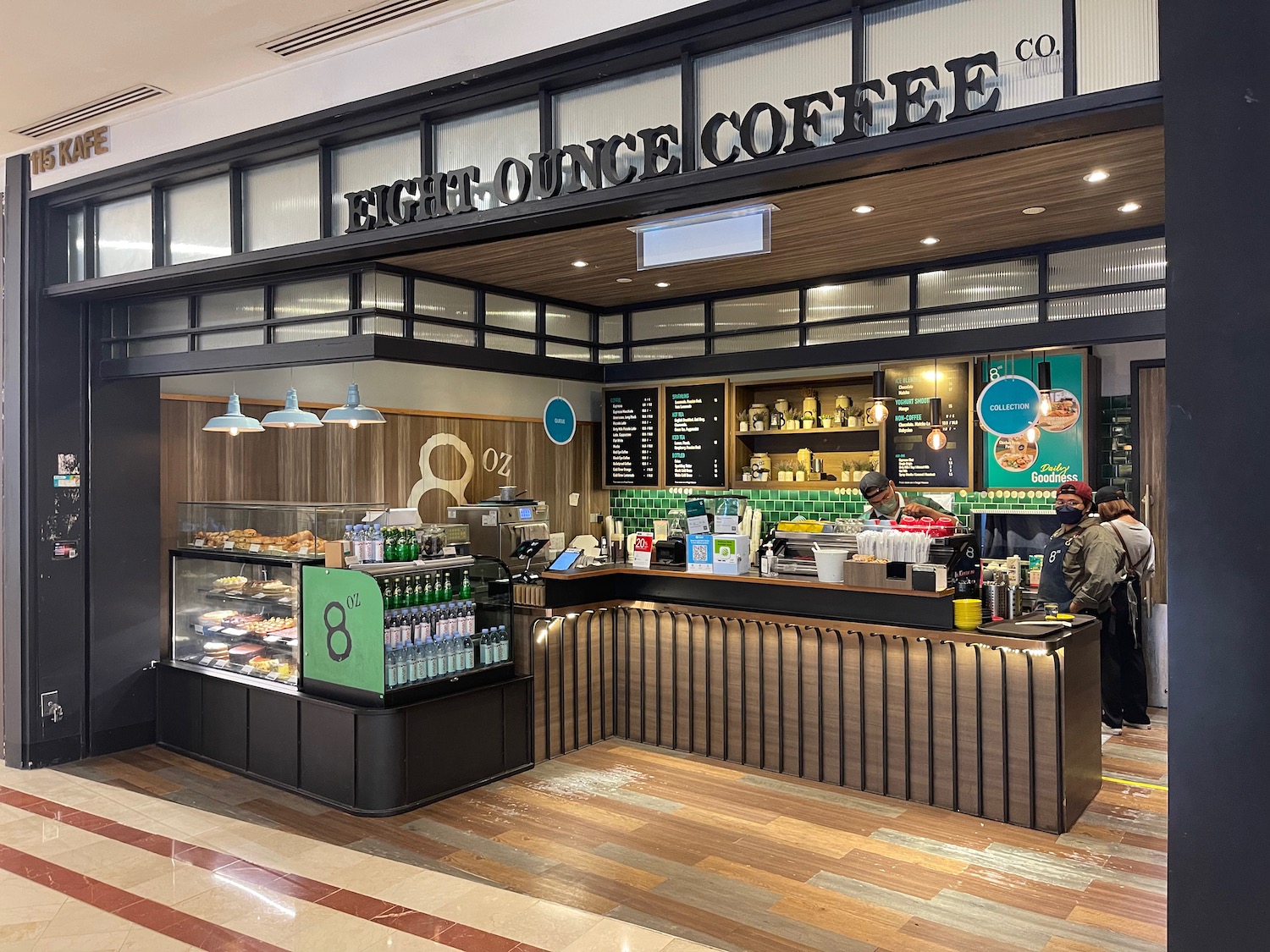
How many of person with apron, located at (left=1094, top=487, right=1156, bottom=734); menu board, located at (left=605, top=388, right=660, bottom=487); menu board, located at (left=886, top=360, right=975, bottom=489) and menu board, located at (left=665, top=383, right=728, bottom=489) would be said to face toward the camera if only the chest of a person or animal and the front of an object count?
3

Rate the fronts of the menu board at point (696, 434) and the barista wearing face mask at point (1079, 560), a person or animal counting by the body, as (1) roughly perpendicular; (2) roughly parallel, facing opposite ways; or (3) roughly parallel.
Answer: roughly perpendicular

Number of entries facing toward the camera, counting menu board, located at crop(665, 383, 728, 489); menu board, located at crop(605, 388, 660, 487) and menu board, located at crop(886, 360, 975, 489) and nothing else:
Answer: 3

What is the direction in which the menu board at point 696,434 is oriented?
toward the camera

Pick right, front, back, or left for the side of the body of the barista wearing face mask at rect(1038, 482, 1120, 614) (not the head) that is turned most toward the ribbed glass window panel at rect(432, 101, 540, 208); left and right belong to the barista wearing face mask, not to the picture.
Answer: front

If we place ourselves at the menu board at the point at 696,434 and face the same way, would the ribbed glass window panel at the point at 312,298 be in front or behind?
in front

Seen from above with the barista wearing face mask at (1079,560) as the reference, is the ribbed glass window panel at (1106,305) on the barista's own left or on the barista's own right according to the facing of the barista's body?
on the barista's own left

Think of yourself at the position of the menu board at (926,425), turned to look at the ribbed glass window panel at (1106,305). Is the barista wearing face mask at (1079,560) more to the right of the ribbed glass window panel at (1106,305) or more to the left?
left

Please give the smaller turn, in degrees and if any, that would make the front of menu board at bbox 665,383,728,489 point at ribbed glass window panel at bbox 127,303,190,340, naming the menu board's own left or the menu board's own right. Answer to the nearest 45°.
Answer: approximately 45° to the menu board's own right

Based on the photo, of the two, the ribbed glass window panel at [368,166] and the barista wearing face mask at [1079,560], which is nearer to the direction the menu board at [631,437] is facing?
the ribbed glass window panel

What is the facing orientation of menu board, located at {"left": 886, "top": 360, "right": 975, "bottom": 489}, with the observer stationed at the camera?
facing the viewer
